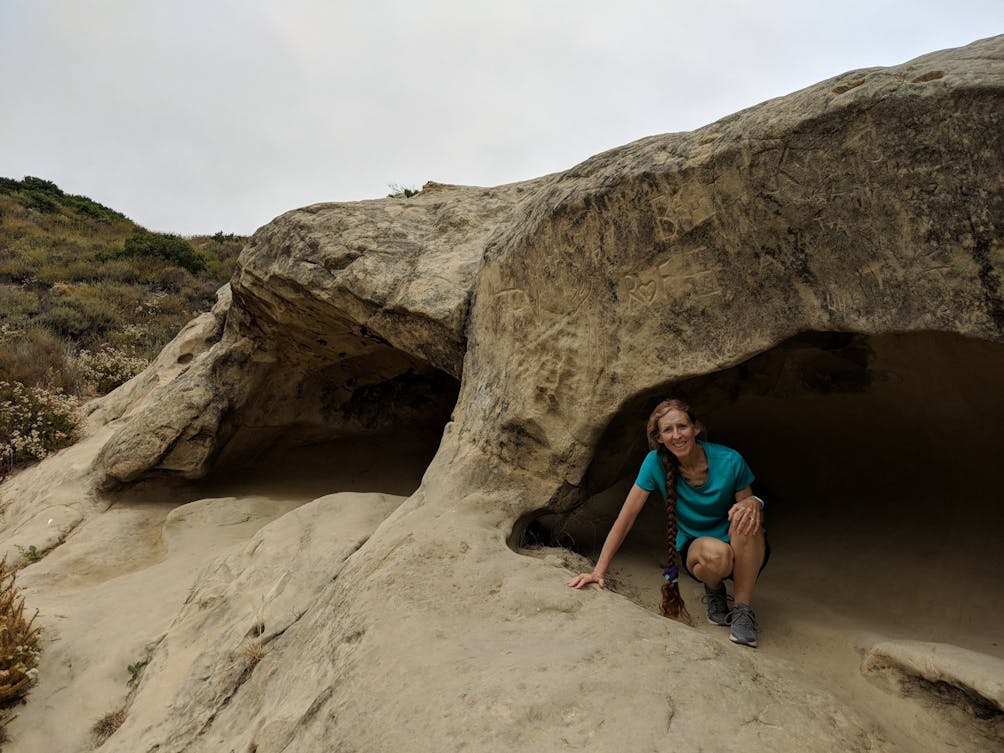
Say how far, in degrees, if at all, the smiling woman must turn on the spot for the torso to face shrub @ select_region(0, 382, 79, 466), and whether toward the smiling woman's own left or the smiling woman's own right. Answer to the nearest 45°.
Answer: approximately 135° to the smiling woman's own right

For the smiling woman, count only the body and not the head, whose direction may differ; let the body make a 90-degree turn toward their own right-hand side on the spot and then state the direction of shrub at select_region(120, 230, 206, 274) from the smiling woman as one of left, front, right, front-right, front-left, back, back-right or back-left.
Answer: front-right

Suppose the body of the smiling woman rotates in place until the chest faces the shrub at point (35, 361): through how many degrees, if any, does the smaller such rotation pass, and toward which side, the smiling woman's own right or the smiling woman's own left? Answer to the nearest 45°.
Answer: approximately 135° to the smiling woman's own right

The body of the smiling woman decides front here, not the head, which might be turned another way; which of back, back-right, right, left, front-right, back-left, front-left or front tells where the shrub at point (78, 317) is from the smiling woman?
back-right

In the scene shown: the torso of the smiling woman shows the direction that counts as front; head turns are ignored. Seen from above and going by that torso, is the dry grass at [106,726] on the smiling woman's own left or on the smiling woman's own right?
on the smiling woman's own right

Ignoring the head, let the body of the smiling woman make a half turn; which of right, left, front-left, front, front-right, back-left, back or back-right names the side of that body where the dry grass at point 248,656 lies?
left

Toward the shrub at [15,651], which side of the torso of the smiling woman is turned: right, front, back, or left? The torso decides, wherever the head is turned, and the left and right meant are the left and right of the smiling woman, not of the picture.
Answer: right

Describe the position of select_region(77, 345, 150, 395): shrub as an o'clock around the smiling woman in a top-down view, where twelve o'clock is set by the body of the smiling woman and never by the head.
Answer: The shrub is roughly at 4 o'clock from the smiling woman.

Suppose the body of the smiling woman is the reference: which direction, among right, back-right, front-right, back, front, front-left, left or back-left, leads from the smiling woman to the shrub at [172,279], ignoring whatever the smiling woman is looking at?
back-right

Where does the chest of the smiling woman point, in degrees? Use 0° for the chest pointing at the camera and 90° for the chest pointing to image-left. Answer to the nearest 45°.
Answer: approximately 0°
